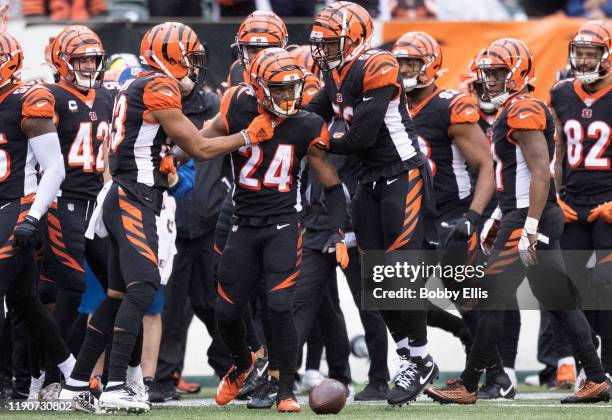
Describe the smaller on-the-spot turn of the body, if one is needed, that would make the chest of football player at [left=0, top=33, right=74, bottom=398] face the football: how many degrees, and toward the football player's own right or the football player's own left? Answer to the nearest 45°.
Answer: approximately 90° to the football player's own left

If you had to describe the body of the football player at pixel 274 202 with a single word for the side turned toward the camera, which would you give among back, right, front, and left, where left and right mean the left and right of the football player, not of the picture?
front

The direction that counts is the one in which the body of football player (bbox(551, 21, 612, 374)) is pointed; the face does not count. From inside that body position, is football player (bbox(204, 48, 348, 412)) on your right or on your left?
on your right

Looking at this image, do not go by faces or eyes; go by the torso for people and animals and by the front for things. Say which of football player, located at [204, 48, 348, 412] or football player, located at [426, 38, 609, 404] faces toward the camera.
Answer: football player, located at [204, 48, 348, 412]

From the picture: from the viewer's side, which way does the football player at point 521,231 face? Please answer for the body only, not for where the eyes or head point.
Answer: to the viewer's left

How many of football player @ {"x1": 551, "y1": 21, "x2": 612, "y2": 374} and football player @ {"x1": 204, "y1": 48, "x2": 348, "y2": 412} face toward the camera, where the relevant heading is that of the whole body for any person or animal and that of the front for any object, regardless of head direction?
2

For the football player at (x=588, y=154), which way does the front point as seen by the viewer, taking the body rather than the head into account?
toward the camera

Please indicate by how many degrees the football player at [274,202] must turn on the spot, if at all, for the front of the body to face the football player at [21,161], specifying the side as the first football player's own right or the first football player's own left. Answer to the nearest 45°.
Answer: approximately 90° to the first football player's own right

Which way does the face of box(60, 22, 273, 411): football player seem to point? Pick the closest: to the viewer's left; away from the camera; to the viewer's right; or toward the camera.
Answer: to the viewer's right

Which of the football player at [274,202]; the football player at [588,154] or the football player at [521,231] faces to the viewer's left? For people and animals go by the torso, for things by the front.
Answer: the football player at [521,231]

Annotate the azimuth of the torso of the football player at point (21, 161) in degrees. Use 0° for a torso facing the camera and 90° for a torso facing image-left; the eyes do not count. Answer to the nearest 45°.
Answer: approximately 45°

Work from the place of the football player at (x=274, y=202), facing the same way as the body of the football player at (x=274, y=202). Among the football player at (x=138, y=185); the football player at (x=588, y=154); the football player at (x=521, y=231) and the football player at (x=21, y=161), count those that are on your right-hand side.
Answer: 2
